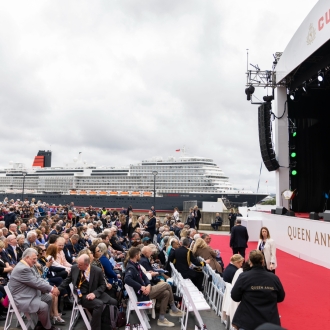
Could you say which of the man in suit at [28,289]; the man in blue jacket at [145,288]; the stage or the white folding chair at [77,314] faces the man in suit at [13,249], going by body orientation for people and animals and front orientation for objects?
the stage

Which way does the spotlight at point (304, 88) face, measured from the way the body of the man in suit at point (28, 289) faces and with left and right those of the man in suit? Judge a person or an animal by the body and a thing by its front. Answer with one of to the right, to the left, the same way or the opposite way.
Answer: the opposite way

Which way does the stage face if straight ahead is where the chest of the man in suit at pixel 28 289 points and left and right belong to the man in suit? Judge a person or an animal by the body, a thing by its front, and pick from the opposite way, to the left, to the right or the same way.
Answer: the opposite way

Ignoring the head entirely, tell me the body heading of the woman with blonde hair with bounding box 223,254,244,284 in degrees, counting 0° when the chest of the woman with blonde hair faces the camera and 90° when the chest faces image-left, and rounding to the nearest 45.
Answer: approximately 225°

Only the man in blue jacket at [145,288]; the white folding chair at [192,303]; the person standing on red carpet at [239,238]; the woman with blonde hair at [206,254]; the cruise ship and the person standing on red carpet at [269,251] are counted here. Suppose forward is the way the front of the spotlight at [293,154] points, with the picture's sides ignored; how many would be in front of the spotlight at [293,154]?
5

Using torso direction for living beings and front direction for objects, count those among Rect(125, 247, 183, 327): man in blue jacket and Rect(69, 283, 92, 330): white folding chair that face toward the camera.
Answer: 0

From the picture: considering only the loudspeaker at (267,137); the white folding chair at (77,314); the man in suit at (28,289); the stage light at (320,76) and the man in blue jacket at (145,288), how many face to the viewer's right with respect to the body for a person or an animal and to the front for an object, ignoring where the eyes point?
3

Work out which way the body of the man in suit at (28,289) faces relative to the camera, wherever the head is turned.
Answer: to the viewer's right

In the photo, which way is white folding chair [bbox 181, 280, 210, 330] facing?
to the viewer's right

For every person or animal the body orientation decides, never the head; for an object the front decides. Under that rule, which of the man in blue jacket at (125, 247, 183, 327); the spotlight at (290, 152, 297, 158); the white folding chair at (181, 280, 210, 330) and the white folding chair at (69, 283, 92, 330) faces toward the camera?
the spotlight

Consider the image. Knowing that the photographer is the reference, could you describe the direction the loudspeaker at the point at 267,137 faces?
facing the viewer and to the left of the viewer

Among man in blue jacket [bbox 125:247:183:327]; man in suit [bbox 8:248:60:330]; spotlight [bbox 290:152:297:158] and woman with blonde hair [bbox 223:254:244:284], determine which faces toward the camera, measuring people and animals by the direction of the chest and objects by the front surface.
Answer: the spotlight

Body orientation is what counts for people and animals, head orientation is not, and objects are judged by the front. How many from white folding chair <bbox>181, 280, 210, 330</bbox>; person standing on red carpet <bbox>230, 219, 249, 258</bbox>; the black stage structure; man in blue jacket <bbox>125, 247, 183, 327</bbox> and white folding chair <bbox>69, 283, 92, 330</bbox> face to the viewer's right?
3

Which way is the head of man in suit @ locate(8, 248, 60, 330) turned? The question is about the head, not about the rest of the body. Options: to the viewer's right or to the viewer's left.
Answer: to the viewer's right

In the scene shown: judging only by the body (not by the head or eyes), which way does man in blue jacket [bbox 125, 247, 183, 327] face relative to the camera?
to the viewer's right

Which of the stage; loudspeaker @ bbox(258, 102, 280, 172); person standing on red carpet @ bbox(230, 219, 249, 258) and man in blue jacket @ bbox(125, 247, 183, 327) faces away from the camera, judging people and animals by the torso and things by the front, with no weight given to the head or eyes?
the person standing on red carpet
